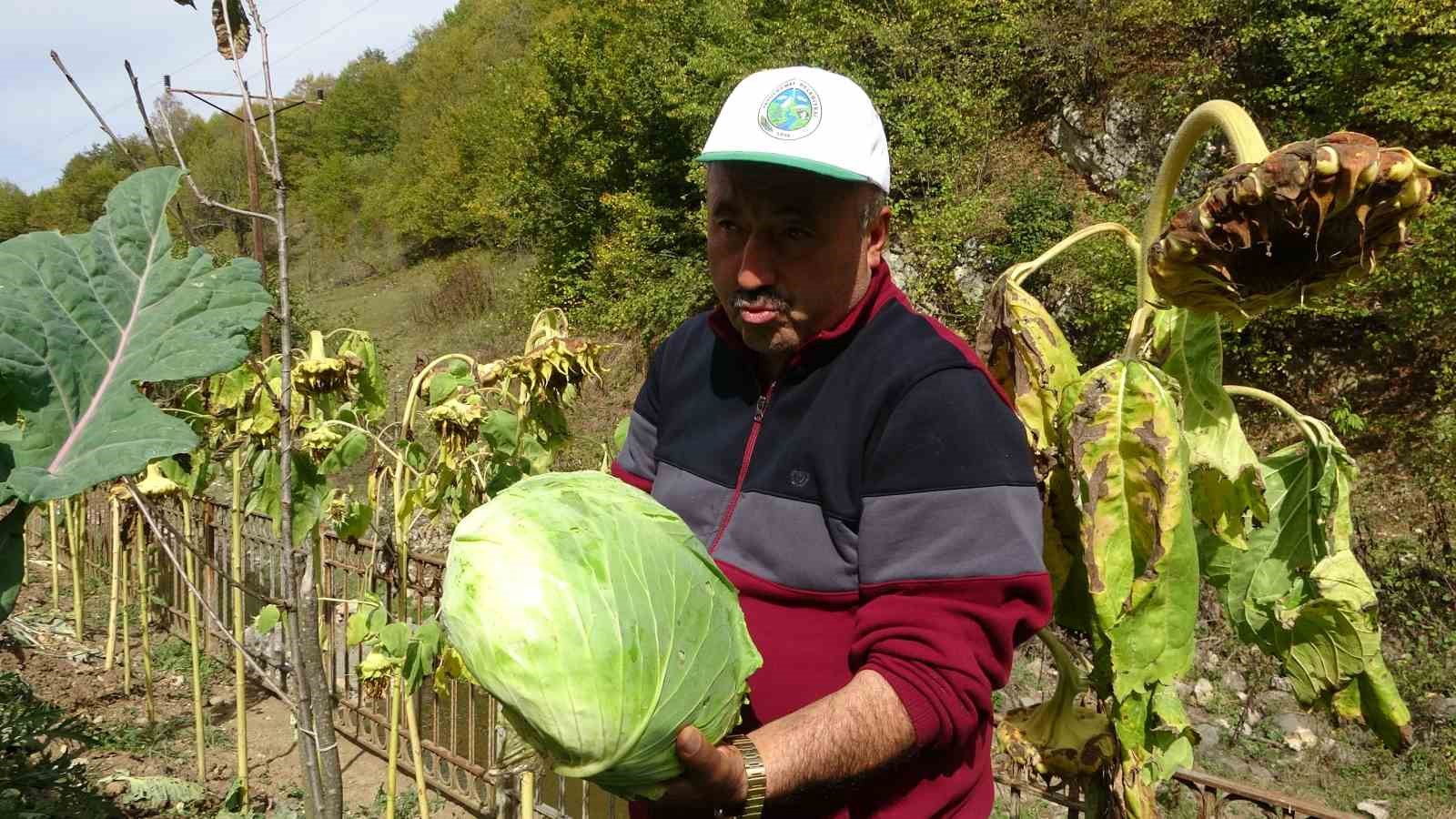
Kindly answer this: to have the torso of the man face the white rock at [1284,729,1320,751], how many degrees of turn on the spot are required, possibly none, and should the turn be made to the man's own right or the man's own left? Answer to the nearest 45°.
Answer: approximately 180°

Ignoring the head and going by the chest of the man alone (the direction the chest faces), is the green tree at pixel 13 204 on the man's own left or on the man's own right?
on the man's own right

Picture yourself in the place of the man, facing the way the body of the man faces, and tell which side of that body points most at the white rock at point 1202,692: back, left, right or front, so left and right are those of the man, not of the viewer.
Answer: back

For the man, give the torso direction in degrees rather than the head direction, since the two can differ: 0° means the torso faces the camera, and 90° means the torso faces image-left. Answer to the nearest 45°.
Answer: approximately 45°

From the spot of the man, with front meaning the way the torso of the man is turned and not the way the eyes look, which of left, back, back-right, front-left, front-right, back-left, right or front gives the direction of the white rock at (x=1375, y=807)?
back
